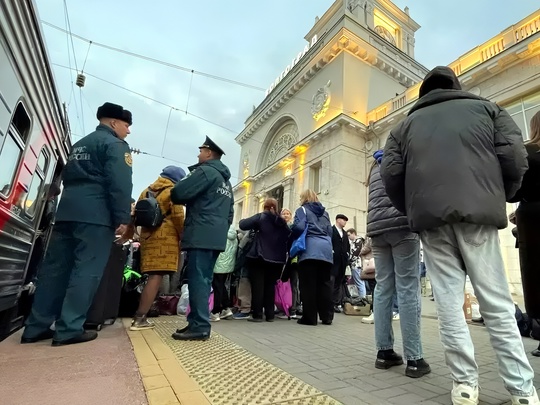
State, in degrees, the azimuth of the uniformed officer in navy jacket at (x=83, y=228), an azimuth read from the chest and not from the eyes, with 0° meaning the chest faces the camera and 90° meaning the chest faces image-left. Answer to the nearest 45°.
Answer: approximately 225°

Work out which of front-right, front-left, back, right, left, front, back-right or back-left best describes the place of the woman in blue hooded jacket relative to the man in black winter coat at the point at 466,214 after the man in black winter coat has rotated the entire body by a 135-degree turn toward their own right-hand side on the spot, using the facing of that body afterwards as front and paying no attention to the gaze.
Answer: back

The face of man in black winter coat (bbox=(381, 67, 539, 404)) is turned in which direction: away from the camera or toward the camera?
away from the camera

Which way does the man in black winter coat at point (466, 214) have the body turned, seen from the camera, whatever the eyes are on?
away from the camera

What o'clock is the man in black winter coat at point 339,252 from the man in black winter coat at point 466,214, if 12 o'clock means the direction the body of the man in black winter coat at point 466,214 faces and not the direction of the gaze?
the man in black winter coat at point 339,252 is roughly at 11 o'clock from the man in black winter coat at point 466,214.

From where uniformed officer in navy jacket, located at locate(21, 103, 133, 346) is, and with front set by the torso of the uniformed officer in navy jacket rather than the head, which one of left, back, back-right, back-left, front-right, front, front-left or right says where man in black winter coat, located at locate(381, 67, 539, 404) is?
right
